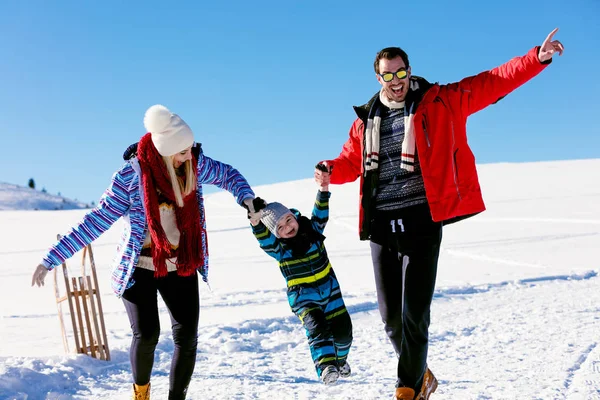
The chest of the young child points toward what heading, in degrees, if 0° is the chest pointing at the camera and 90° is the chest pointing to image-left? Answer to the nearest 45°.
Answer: approximately 0°
